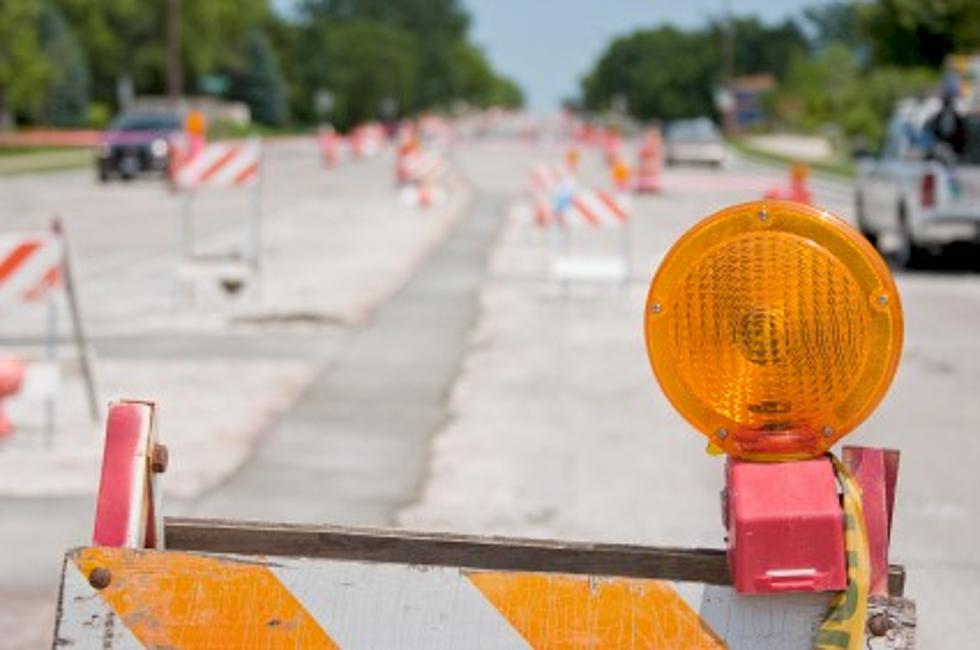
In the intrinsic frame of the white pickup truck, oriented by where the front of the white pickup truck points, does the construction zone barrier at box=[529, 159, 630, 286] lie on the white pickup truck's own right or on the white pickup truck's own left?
on the white pickup truck's own left

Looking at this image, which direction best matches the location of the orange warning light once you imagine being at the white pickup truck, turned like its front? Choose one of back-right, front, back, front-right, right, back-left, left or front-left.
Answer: back-left

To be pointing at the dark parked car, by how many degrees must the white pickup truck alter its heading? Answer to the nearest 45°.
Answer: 0° — it already faces it

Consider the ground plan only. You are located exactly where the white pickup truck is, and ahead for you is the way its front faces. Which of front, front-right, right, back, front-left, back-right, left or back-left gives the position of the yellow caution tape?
back-left

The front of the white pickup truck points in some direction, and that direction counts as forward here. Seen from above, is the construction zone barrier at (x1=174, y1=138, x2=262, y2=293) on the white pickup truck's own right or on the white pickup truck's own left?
on the white pickup truck's own left

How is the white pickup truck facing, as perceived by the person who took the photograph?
facing away from the viewer and to the left of the viewer

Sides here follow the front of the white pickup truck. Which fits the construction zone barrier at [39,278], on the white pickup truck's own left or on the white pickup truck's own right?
on the white pickup truck's own left

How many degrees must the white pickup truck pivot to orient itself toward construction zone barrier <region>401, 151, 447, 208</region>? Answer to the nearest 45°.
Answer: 0° — it already faces it

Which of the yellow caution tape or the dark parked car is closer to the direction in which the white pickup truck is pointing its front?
the dark parked car

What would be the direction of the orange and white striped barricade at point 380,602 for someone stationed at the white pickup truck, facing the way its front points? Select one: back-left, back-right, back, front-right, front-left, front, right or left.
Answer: back-left
